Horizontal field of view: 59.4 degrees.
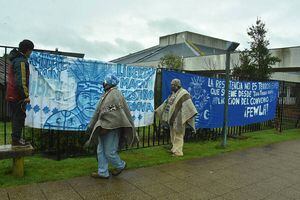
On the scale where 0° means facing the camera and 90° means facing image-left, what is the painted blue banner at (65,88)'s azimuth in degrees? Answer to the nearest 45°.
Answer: approximately 0°

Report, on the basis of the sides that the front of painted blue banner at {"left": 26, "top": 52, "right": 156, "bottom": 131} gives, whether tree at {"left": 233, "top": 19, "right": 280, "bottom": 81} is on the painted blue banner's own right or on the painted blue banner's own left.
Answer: on the painted blue banner's own left

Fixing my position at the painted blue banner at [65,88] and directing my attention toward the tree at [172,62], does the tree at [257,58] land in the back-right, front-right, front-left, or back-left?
front-right

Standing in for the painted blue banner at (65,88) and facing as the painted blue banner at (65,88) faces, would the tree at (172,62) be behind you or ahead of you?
behind

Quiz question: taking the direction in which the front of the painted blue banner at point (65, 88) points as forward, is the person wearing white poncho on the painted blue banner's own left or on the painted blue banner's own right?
on the painted blue banner's own left

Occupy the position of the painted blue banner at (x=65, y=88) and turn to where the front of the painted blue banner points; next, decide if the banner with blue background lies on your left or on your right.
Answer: on your left
